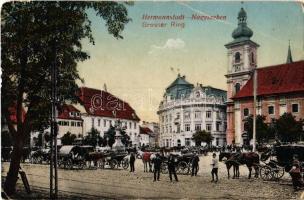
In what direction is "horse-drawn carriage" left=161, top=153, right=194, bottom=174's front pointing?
to the viewer's left

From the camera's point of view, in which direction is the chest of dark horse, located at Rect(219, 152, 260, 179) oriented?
to the viewer's left

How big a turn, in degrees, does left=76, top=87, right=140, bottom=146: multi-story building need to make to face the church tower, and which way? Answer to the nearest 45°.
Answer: approximately 90° to its left

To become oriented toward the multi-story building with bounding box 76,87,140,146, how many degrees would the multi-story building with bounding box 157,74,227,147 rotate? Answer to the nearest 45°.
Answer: approximately 45° to its right

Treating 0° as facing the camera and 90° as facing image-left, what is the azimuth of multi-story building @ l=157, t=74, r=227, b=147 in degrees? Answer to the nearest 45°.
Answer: approximately 0°

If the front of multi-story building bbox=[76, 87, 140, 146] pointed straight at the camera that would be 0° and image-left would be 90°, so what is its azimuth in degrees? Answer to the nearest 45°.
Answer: approximately 315°
